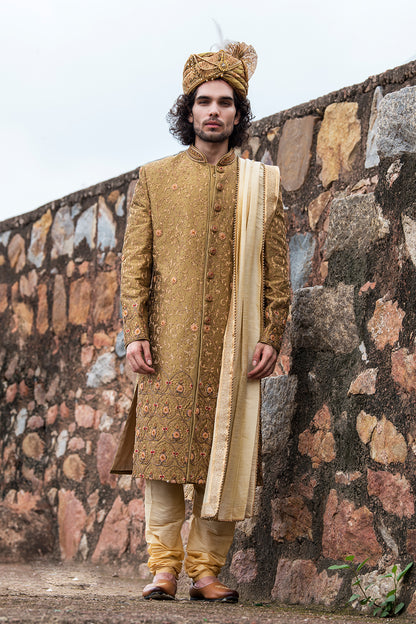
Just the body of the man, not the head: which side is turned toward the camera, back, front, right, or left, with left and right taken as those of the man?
front

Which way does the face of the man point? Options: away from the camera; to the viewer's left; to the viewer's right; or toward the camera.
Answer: toward the camera
